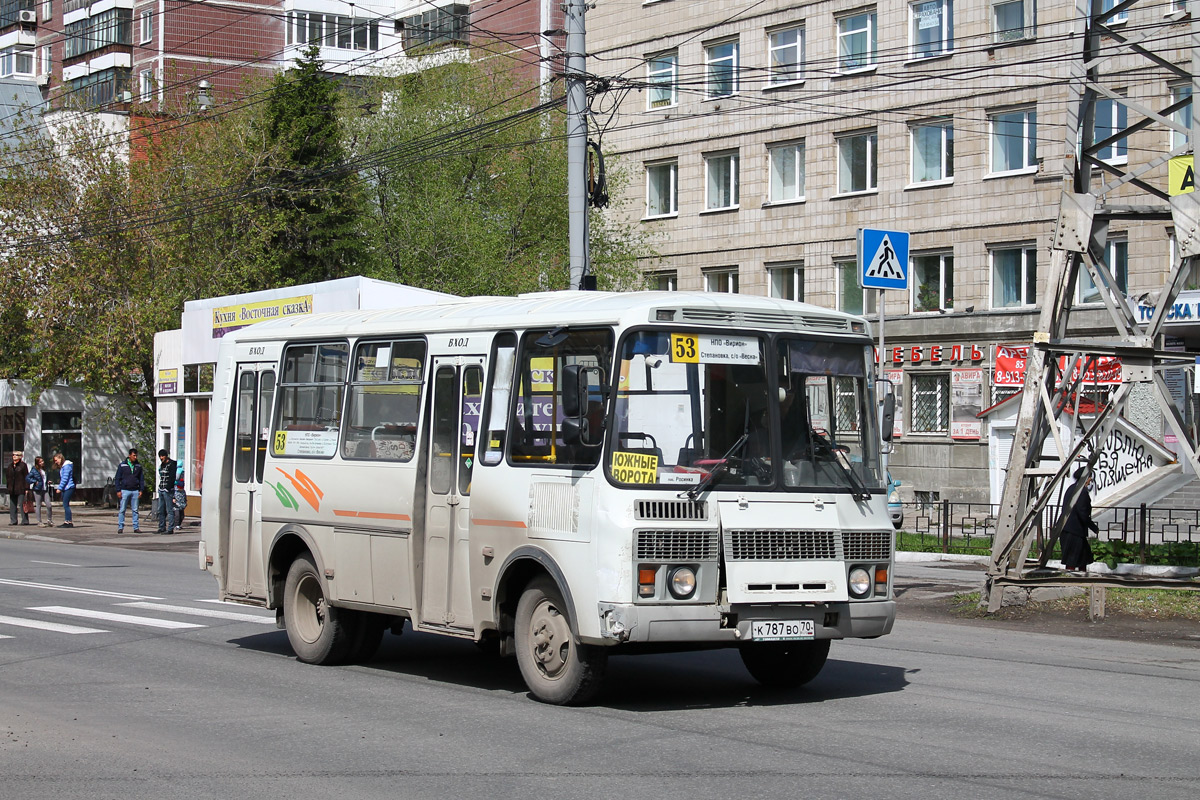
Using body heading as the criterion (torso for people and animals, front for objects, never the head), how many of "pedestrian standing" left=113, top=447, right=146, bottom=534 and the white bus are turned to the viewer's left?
0

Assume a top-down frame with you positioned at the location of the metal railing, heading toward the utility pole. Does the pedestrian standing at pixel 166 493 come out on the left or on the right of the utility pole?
right

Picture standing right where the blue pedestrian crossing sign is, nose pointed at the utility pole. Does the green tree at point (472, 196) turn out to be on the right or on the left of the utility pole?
right

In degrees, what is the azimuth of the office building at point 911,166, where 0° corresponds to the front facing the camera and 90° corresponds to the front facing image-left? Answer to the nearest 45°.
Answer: approximately 45°

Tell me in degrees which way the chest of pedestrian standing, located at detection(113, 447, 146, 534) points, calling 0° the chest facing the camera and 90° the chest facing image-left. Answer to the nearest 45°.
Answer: approximately 0°

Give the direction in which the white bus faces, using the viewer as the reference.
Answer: facing the viewer and to the right of the viewer

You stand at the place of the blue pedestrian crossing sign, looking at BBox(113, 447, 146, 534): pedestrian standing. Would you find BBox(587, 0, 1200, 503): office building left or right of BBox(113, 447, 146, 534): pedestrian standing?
right

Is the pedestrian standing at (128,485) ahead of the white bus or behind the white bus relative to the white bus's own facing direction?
behind

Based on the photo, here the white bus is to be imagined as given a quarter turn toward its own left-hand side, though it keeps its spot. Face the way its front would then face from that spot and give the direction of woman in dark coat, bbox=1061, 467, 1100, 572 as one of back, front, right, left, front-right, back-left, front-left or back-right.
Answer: front

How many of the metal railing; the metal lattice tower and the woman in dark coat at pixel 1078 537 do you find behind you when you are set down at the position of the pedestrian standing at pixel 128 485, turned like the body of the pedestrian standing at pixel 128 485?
0

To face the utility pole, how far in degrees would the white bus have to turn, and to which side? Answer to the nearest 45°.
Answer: approximately 135° to its left

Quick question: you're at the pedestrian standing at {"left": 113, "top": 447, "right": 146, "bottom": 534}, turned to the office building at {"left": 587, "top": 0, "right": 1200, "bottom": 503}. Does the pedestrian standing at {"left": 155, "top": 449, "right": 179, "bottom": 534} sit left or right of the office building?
right

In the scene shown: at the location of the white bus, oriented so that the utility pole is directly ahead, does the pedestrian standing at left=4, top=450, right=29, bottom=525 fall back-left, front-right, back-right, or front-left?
front-left

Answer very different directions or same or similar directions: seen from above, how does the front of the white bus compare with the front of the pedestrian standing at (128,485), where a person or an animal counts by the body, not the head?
same or similar directions

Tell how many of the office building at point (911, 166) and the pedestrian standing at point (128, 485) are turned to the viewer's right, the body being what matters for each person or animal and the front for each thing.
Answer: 0

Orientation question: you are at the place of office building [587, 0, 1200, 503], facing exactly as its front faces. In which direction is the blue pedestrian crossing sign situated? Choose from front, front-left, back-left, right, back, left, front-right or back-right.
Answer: front-left

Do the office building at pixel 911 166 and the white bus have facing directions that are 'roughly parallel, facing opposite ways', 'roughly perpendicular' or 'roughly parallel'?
roughly perpendicular

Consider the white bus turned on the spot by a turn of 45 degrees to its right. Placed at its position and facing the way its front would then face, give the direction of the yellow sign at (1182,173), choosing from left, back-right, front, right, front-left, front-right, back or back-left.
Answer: back-left
